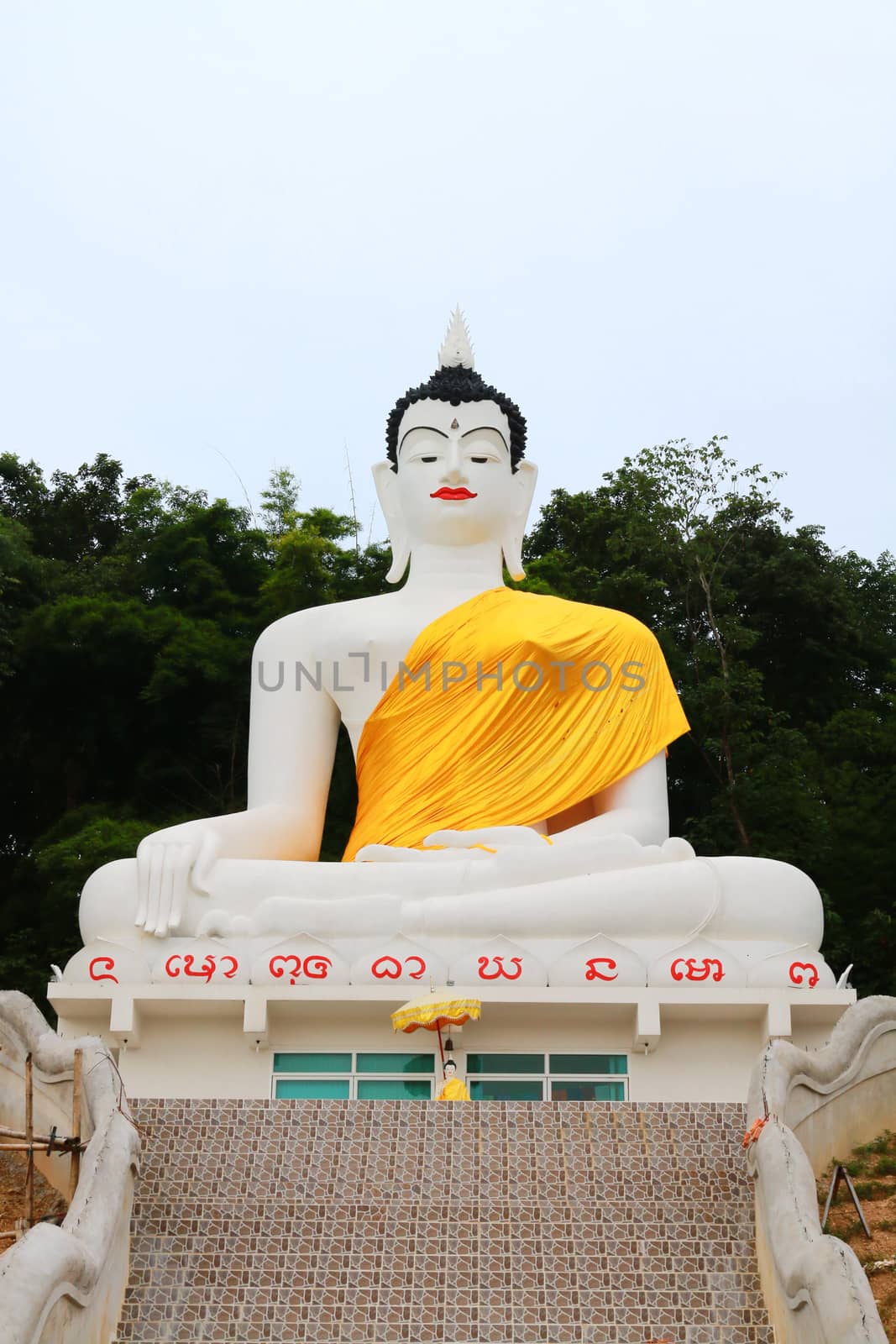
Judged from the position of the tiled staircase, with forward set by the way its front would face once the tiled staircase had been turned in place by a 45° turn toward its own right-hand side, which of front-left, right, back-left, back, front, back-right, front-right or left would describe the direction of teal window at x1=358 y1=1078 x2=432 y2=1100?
back-right

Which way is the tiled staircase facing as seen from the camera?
toward the camera

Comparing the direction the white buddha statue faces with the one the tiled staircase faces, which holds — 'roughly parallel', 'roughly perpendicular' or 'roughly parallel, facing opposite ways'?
roughly parallel

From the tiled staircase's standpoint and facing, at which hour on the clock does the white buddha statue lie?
The white buddha statue is roughly at 6 o'clock from the tiled staircase.

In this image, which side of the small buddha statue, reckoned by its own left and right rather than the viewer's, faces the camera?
front

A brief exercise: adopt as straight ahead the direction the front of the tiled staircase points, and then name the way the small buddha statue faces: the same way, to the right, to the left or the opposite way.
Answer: the same way

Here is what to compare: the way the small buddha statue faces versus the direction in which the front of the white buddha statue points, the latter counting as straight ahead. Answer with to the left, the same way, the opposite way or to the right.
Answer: the same way

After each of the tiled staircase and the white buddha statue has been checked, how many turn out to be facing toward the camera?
2

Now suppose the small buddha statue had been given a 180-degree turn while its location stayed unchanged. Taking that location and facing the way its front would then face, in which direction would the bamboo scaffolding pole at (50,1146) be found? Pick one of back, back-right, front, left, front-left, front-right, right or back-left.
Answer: back-left

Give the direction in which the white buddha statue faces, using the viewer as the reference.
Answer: facing the viewer
